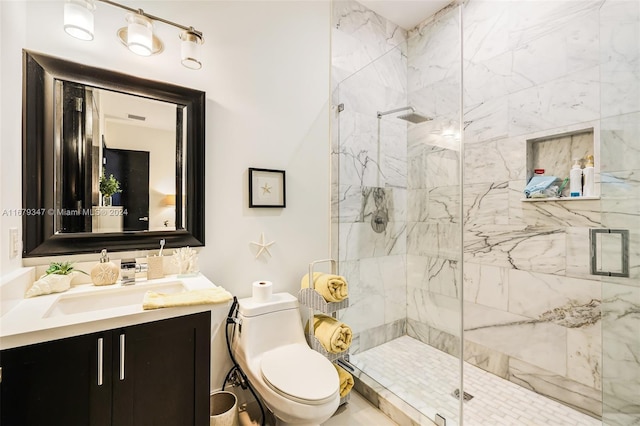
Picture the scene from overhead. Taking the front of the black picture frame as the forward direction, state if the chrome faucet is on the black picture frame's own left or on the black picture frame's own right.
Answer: on the black picture frame's own right

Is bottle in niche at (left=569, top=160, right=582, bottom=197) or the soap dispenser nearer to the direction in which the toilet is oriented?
the bottle in niche

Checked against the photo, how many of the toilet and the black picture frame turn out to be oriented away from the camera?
0

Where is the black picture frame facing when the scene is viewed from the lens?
facing the viewer and to the right of the viewer

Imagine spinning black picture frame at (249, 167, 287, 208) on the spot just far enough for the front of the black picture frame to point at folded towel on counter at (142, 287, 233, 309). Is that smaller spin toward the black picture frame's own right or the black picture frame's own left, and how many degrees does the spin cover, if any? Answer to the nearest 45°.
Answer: approximately 90° to the black picture frame's own right

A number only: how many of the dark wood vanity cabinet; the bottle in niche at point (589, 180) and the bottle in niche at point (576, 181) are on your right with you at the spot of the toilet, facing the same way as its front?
1

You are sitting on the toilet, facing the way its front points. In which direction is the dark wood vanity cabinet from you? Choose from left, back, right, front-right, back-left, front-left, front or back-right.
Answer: right

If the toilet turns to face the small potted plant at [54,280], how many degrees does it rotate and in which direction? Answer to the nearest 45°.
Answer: approximately 135° to its right
